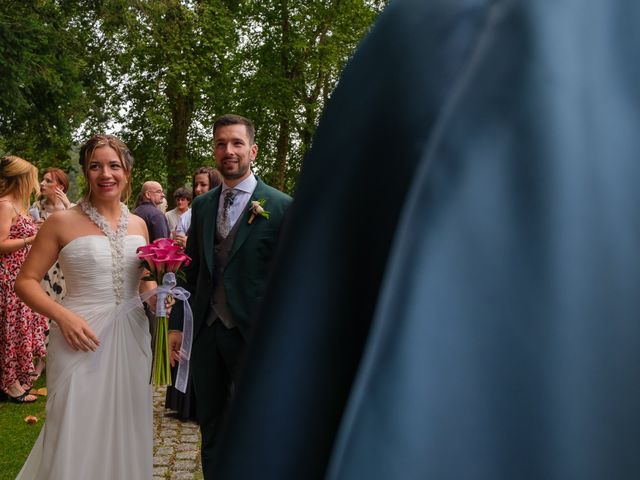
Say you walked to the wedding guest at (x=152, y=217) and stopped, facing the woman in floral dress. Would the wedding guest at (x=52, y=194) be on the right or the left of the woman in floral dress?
right

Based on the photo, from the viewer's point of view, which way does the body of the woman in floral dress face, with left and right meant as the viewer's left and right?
facing to the right of the viewer

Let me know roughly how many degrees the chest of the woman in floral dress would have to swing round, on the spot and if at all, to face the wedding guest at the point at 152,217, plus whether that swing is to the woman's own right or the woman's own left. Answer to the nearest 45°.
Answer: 0° — they already face them

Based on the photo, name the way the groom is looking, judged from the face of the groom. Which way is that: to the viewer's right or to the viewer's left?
to the viewer's left

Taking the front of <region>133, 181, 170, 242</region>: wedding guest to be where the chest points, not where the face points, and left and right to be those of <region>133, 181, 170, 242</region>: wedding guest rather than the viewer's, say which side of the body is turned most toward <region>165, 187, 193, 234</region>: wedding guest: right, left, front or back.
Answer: front
